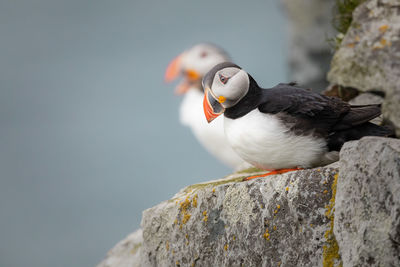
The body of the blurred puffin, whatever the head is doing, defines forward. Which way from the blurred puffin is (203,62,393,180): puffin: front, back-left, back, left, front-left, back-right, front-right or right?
left

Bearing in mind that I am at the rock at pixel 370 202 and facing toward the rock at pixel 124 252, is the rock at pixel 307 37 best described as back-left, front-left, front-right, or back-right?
front-right

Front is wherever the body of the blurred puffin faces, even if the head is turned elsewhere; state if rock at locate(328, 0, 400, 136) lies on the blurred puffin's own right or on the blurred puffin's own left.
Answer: on the blurred puffin's own left

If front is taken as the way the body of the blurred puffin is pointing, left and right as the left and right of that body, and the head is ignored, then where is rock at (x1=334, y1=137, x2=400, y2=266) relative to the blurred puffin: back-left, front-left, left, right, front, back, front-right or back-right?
left

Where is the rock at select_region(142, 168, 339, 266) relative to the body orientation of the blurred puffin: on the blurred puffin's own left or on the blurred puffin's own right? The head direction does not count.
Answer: on the blurred puffin's own left
